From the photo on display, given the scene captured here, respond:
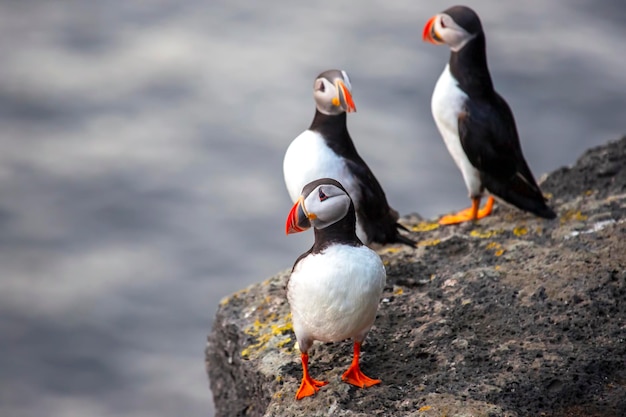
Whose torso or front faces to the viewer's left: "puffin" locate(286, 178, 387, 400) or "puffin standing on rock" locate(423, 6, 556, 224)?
the puffin standing on rock

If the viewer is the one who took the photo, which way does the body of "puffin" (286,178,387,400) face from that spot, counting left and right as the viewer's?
facing the viewer

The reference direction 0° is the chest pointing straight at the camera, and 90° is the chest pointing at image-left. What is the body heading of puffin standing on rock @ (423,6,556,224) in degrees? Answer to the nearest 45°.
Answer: approximately 90°

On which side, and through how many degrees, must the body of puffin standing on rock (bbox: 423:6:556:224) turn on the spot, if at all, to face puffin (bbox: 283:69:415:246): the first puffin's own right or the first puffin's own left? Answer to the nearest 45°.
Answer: approximately 45° to the first puffin's own left

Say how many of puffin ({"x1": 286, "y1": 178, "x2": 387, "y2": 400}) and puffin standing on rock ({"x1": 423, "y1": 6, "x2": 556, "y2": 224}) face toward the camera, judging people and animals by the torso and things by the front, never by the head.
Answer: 1

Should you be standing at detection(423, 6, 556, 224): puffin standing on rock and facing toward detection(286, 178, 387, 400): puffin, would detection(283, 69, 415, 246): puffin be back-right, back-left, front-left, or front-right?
front-right

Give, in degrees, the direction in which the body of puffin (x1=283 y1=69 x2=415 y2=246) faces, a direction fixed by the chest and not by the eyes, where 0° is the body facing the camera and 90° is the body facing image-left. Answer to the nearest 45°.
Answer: approximately 45°

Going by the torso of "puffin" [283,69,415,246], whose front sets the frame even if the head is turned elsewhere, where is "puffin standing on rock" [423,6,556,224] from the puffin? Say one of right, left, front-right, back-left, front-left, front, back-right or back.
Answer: back

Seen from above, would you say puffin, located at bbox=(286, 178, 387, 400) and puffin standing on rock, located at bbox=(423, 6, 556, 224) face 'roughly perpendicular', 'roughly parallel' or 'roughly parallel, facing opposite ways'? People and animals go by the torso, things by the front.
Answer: roughly perpendicular
